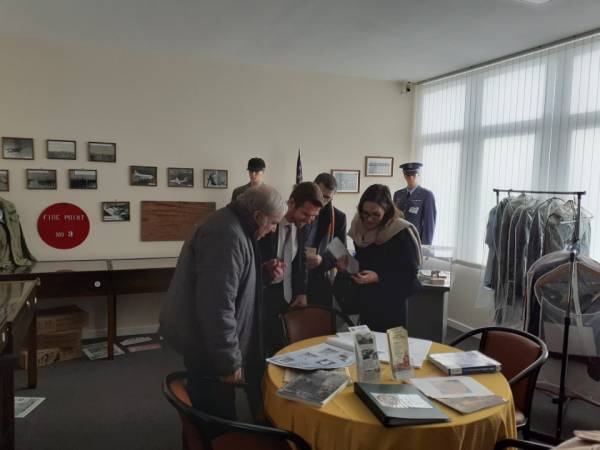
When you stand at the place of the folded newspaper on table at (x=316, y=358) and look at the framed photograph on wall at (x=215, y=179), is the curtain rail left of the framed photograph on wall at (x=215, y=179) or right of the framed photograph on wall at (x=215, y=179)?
right

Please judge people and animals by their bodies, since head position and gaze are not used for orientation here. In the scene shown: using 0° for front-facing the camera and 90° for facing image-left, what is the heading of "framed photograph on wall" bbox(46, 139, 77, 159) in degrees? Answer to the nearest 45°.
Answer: approximately 0°

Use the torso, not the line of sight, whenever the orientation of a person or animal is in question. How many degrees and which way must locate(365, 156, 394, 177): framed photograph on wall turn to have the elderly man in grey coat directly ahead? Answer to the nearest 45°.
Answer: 0° — it already faces them

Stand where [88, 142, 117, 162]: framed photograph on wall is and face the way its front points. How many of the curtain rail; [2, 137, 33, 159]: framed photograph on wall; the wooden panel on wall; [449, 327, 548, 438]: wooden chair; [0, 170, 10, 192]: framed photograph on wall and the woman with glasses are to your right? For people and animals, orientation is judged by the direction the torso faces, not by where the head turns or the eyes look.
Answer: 2

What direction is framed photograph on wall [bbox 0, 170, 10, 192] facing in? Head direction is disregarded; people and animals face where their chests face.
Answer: toward the camera

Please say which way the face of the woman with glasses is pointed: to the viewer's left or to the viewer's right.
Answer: to the viewer's left

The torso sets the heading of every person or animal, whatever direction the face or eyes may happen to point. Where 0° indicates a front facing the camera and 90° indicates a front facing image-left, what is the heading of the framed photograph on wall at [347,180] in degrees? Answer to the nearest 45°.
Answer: approximately 0°

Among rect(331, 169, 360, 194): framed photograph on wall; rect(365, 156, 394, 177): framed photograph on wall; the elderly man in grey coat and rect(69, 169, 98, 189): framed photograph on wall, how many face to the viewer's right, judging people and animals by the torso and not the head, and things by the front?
1

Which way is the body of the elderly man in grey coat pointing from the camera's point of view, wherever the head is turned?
to the viewer's right

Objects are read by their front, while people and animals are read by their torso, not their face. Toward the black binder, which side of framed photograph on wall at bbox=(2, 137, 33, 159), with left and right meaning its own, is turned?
front

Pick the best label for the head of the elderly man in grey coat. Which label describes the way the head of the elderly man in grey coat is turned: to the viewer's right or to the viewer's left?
to the viewer's right

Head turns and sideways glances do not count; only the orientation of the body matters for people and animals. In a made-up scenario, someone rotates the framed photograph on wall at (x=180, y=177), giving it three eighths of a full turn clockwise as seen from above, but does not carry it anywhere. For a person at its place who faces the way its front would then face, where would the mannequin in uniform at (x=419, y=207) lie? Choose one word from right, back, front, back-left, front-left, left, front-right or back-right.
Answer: back-right

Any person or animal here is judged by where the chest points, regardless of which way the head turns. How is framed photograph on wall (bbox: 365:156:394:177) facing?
toward the camera

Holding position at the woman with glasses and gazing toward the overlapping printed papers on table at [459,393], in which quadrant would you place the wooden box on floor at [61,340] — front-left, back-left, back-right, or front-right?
back-right
